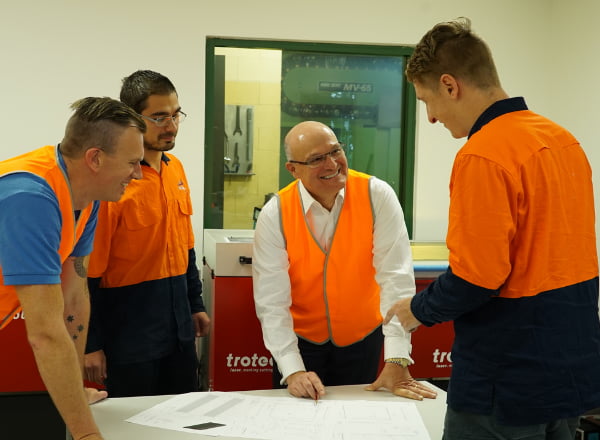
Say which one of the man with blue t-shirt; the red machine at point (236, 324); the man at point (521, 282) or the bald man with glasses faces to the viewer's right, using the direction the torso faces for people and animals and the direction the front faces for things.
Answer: the man with blue t-shirt

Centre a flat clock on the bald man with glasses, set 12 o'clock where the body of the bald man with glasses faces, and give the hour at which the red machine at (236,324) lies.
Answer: The red machine is roughly at 5 o'clock from the bald man with glasses.

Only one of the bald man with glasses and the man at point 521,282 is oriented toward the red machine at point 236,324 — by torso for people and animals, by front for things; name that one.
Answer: the man

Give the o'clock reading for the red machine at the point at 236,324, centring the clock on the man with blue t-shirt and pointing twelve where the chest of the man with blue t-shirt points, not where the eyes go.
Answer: The red machine is roughly at 10 o'clock from the man with blue t-shirt.

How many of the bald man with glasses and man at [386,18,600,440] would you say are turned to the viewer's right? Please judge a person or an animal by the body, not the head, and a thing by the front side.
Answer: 0

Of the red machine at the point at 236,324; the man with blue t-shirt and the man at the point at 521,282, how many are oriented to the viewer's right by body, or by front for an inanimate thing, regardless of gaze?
1

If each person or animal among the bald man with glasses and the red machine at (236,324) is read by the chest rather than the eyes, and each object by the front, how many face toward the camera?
2

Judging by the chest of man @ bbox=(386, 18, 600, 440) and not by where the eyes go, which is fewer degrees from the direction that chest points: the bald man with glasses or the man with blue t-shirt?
the bald man with glasses

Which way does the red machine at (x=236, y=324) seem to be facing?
toward the camera

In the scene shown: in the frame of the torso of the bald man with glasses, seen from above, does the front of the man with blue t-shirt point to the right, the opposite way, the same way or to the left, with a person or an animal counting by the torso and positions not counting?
to the left

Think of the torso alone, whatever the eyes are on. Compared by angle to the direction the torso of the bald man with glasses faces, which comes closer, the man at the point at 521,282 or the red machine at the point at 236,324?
the man

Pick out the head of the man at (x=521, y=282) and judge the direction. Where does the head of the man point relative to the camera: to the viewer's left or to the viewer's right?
to the viewer's left

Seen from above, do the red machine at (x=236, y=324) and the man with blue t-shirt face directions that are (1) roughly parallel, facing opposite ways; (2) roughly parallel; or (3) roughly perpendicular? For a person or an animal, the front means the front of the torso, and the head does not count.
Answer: roughly perpendicular

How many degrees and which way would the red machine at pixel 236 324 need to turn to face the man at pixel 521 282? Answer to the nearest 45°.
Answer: approximately 45° to its left

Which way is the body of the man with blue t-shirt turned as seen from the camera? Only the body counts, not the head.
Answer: to the viewer's right

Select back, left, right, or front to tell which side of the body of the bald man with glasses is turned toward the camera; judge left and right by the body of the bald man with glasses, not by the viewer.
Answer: front
